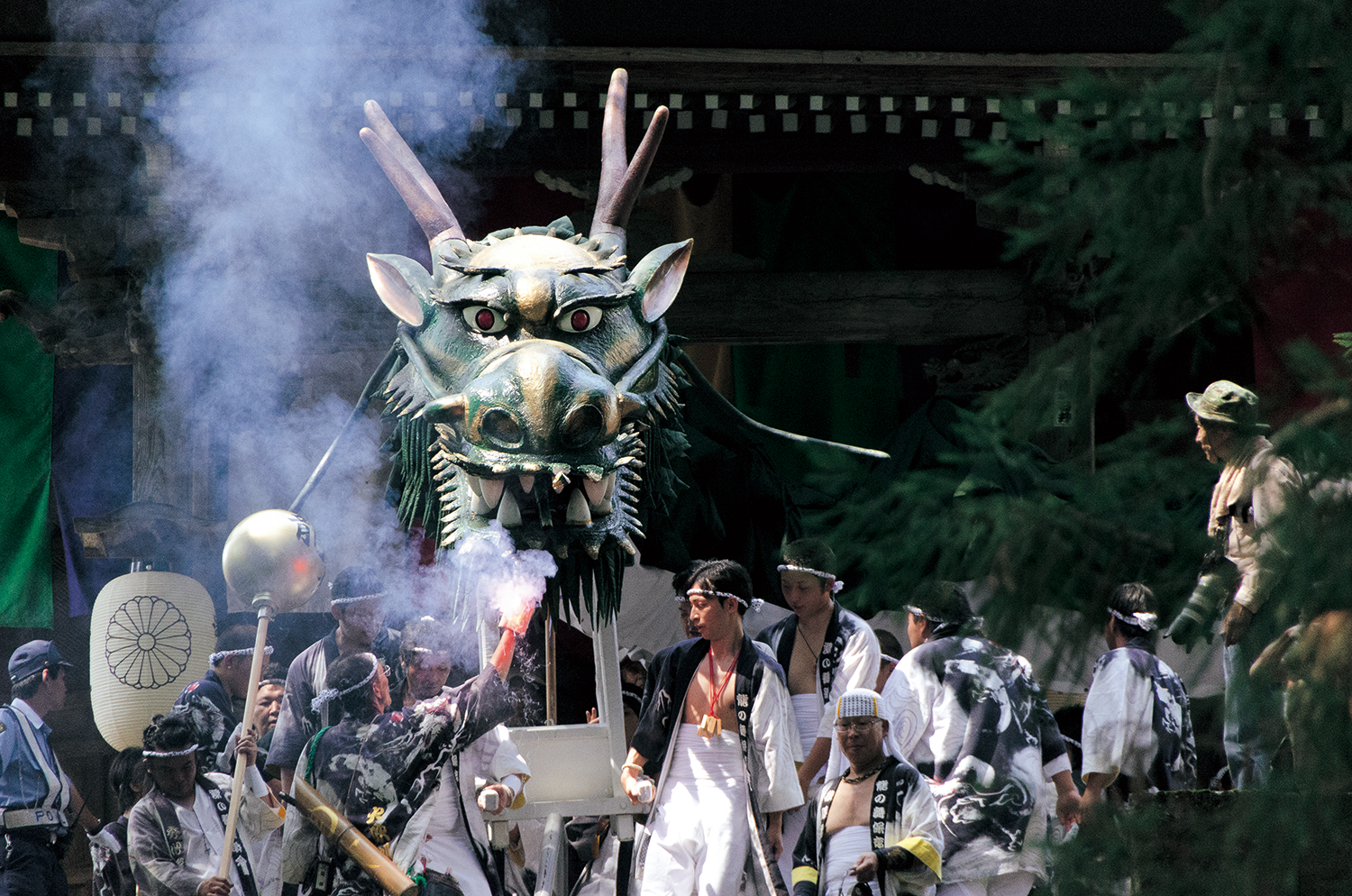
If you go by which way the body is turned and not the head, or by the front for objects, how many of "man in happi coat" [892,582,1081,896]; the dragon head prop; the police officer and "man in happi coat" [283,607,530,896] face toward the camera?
1

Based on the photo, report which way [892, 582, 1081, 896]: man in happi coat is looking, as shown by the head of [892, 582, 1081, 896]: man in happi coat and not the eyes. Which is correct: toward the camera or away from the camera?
away from the camera

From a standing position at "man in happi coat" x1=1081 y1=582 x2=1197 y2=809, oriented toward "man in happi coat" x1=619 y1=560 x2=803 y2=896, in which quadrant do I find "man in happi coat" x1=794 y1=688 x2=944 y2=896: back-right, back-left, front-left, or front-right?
front-left

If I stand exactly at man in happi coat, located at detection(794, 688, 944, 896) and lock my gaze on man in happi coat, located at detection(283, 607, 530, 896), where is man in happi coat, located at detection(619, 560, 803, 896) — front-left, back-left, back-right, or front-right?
front-right

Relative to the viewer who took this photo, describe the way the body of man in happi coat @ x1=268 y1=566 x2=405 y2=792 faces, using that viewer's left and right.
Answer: facing the viewer and to the right of the viewer

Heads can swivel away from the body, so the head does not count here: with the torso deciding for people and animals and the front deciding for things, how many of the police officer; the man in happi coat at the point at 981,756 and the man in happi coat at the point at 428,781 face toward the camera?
0

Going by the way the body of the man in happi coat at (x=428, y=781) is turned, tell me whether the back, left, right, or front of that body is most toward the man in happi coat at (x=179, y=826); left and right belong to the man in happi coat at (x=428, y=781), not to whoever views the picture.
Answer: left

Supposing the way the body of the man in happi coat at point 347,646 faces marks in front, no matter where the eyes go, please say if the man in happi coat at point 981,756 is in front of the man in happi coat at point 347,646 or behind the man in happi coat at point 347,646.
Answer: in front

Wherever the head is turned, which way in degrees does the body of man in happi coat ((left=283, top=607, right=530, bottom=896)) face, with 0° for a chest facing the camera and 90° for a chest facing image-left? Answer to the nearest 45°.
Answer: approximately 225°

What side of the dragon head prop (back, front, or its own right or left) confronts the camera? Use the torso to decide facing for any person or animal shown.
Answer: front

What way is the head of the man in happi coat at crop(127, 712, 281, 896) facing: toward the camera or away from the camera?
toward the camera
